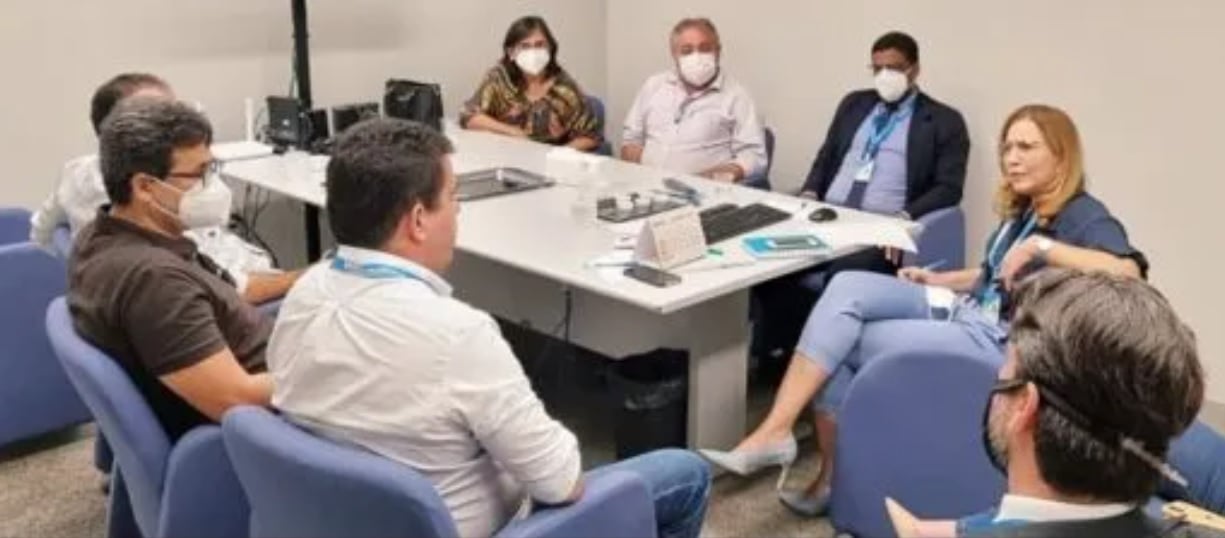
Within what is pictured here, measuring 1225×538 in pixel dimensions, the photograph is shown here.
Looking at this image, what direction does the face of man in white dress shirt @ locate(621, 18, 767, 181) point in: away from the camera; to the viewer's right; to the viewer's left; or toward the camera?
toward the camera

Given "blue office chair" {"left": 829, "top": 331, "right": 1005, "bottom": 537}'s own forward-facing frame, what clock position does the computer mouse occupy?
The computer mouse is roughly at 1 o'clock from the blue office chair.

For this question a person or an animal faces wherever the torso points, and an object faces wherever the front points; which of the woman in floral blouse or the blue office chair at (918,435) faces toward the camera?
the woman in floral blouse

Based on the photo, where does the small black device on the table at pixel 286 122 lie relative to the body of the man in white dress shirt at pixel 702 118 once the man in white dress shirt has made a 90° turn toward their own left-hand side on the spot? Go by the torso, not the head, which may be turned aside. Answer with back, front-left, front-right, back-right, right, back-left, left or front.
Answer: back

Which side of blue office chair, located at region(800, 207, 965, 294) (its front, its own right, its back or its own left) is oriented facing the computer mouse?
front

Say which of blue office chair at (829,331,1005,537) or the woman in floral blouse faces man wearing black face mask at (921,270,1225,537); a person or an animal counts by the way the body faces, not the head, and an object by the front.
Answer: the woman in floral blouse

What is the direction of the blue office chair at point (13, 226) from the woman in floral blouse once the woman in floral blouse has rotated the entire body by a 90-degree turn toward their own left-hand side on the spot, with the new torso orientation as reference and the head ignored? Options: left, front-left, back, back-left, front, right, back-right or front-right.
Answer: back-right

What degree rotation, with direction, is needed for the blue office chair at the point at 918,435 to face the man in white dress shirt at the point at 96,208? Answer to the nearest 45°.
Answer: approximately 45° to its left

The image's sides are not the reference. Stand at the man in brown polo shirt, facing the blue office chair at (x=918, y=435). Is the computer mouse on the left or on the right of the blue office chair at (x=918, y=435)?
left

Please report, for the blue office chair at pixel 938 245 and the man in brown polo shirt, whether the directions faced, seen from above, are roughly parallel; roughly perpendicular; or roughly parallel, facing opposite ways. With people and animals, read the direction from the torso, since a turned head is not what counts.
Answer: roughly parallel, facing opposite ways

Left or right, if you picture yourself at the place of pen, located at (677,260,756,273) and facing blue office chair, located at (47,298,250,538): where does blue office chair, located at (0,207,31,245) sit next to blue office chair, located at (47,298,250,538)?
right

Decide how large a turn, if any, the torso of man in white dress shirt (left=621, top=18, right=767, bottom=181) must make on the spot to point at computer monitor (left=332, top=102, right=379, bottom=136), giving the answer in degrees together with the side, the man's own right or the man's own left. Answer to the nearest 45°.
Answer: approximately 90° to the man's own right

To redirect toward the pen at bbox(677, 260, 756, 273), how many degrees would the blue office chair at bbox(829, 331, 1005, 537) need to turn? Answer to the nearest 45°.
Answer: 0° — it already faces it

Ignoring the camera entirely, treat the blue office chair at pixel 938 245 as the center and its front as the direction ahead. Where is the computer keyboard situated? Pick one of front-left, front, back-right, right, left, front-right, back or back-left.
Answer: front

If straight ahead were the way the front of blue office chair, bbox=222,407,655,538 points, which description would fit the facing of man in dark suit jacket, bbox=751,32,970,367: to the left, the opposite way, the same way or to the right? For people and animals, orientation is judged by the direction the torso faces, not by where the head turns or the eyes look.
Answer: the opposite way

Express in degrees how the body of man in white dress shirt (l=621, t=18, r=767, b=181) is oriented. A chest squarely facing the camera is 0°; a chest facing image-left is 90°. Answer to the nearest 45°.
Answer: approximately 0°

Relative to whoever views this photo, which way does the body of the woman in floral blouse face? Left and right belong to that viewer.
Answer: facing the viewer

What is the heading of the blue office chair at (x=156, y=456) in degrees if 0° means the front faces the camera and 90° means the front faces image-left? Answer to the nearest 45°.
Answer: approximately 270°

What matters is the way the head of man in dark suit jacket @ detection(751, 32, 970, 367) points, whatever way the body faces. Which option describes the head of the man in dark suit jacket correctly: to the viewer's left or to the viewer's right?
to the viewer's left

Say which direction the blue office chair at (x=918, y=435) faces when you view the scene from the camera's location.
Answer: facing away from the viewer and to the left of the viewer

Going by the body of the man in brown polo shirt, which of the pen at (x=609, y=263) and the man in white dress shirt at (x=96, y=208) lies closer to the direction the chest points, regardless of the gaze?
the pen
